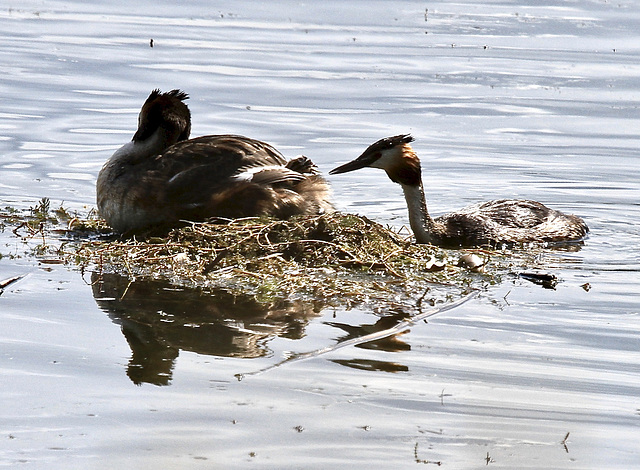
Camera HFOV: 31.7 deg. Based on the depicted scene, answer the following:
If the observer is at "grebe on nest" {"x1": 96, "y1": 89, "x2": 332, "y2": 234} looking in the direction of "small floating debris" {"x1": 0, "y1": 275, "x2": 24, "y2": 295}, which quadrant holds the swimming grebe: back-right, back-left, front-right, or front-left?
back-left

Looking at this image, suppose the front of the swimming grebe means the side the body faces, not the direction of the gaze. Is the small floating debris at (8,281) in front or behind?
in front

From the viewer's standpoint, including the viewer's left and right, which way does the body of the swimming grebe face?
facing to the left of the viewer

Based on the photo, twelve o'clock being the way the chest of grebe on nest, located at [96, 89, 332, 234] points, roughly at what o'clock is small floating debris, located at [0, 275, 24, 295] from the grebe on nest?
The small floating debris is roughly at 10 o'clock from the grebe on nest.

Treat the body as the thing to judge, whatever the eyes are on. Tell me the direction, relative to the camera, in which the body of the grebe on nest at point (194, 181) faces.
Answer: to the viewer's left

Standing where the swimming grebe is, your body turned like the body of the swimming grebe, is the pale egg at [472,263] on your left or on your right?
on your left

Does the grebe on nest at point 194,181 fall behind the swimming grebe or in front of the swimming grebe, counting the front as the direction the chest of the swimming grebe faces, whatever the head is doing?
in front

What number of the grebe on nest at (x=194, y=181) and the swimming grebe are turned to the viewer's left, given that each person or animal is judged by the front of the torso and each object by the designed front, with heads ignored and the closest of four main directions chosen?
2

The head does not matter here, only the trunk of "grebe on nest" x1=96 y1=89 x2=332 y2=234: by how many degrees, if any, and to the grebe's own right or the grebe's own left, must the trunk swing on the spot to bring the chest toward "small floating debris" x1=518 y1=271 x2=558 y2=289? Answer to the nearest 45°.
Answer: approximately 135° to the grebe's own left
